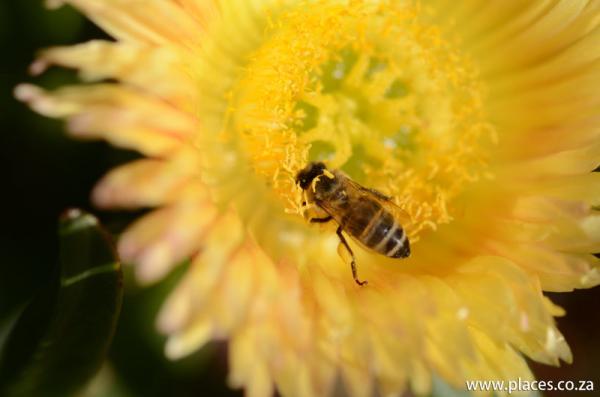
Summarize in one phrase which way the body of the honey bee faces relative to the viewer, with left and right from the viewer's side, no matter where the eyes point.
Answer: facing away from the viewer and to the left of the viewer
